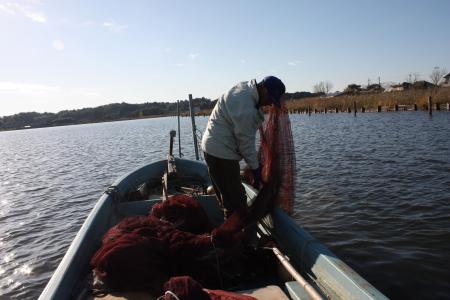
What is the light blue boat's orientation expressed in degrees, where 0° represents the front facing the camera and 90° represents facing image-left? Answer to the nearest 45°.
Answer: approximately 180°
